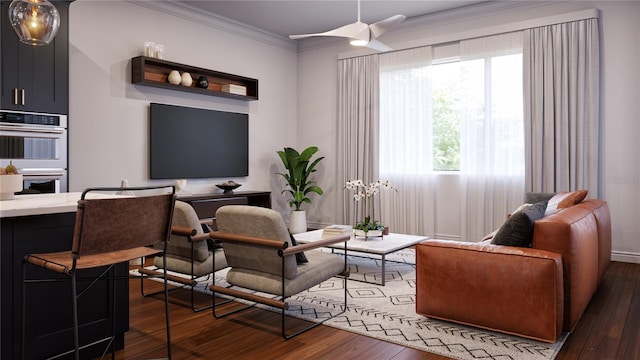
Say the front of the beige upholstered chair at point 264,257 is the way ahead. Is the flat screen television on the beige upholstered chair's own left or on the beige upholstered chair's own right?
on the beige upholstered chair's own left

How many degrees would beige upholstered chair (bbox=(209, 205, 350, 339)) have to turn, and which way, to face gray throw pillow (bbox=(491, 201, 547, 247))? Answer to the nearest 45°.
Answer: approximately 45° to its right

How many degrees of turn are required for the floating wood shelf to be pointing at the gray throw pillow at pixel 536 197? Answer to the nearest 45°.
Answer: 0° — it already faces it

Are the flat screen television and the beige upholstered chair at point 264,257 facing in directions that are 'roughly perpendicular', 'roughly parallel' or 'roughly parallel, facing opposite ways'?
roughly perpendicular

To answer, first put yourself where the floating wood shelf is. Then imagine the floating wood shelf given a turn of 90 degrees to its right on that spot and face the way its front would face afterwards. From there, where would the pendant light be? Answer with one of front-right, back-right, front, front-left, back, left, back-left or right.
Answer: front-left

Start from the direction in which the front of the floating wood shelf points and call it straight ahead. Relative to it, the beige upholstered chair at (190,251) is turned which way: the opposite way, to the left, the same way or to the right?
to the left

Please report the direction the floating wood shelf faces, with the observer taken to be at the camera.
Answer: facing the viewer and to the right of the viewer

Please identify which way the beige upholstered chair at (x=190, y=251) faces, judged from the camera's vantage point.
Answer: facing away from the viewer and to the right of the viewer

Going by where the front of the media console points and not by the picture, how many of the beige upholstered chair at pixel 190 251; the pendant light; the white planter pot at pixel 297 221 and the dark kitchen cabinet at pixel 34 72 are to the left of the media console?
1

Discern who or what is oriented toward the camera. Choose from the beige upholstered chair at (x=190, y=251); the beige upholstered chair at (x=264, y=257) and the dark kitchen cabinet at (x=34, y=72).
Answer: the dark kitchen cabinet

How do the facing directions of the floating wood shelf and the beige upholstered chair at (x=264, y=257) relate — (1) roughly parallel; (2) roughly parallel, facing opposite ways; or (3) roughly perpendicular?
roughly perpendicular

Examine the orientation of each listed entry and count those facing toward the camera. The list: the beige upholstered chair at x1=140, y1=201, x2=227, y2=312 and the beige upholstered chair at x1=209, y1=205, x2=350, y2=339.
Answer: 0

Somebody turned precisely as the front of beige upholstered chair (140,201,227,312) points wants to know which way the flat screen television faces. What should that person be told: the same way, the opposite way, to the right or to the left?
to the right

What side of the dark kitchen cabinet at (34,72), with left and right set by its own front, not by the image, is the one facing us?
front

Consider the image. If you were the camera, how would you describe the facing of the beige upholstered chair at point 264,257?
facing away from the viewer and to the right of the viewer
